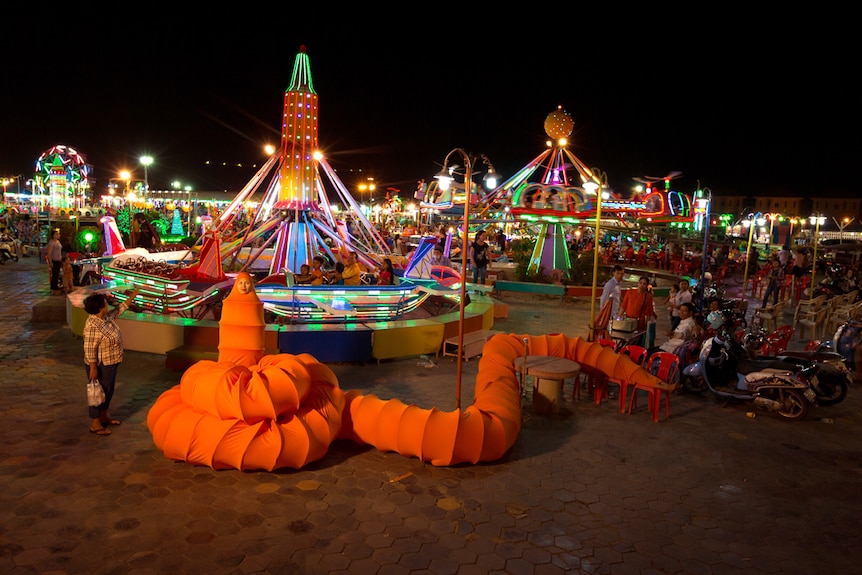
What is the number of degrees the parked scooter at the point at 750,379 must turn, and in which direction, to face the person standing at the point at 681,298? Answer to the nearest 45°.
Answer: approximately 45° to its right

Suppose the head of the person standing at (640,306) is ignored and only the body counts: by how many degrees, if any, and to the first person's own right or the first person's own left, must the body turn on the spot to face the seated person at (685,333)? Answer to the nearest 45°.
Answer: approximately 45° to the first person's own left

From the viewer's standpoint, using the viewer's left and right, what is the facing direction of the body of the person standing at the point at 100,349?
facing to the right of the viewer

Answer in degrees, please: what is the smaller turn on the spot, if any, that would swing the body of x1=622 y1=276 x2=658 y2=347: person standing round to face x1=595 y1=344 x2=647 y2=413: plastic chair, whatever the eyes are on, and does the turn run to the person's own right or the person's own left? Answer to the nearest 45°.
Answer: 0° — they already face it

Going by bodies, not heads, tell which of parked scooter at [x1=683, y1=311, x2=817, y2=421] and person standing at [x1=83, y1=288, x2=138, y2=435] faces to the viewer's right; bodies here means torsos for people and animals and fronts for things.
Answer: the person standing
